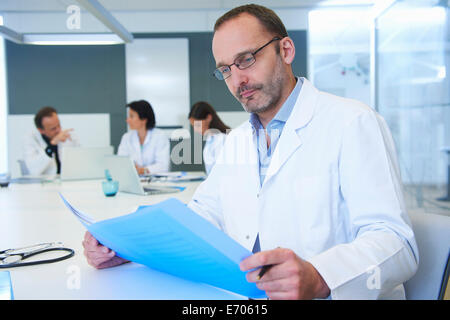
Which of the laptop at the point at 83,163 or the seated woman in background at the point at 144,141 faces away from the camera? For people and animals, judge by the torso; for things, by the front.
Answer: the laptop

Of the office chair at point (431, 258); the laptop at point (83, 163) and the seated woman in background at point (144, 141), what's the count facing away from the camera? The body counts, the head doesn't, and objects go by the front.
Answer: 1

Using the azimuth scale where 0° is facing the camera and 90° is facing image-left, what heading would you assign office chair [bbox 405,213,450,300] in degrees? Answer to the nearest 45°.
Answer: approximately 45°

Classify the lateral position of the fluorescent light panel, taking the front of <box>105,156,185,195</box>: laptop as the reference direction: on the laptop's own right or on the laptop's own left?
on the laptop's own left

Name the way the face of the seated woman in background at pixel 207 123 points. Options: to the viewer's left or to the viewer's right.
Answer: to the viewer's left

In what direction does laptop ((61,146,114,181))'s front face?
away from the camera

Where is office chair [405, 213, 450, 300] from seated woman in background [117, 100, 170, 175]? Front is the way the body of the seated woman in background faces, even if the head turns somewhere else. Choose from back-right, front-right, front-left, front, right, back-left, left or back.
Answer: front-left

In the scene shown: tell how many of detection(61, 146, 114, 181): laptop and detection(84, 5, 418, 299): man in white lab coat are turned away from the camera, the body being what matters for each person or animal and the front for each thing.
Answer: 1

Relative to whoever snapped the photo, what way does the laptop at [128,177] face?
facing away from the viewer and to the right of the viewer

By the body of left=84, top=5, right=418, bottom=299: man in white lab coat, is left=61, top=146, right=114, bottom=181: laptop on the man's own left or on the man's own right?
on the man's own right

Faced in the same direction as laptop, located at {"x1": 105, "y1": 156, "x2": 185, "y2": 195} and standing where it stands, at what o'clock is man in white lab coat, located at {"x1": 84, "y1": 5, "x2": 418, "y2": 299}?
The man in white lab coat is roughly at 4 o'clock from the laptop.
